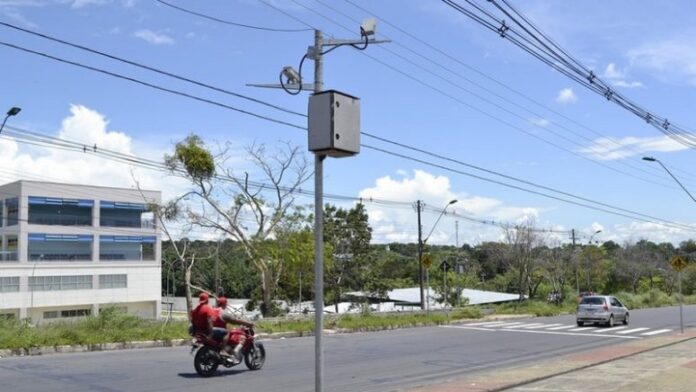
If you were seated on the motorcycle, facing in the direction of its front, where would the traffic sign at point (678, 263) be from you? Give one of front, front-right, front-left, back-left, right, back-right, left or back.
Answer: front

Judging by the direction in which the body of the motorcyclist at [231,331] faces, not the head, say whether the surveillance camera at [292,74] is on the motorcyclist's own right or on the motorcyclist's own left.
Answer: on the motorcyclist's own right

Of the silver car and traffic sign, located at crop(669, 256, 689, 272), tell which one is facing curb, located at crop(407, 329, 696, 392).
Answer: the traffic sign

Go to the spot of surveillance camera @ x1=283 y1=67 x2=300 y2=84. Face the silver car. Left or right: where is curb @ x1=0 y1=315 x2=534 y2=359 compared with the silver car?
left

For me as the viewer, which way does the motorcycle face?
facing away from the viewer and to the right of the viewer

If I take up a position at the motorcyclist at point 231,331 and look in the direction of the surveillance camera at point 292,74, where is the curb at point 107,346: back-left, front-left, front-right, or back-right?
back-right

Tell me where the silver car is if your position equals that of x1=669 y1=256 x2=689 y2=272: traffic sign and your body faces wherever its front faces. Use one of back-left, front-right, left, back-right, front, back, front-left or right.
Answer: back-right

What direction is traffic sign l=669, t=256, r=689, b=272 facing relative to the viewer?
toward the camera

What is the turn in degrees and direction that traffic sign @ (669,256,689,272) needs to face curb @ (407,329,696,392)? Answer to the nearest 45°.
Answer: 0° — it already faces it

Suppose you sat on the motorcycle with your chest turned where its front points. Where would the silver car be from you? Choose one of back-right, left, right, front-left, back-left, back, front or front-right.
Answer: front

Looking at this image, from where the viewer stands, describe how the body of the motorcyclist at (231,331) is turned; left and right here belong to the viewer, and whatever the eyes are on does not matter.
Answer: facing away from the viewer and to the right of the viewer

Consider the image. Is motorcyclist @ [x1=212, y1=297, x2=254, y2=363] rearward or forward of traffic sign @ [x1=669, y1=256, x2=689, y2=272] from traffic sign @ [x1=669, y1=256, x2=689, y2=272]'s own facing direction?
forward

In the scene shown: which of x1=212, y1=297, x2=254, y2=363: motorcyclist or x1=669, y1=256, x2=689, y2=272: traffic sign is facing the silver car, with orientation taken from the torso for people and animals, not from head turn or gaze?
the motorcyclist
